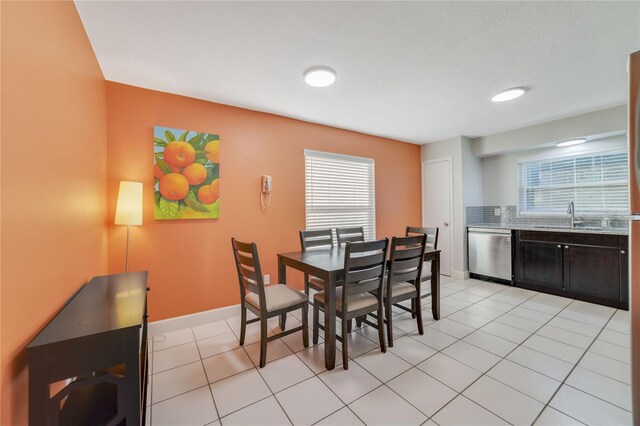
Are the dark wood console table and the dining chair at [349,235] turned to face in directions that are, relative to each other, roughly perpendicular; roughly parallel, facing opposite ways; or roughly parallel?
roughly perpendicular

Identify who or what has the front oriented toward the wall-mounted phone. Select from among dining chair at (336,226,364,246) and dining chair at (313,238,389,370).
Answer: dining chair at (313,238,389,370)

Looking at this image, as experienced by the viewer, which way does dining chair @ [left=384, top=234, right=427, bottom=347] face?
facing away from the viewer and to the left of the viewer

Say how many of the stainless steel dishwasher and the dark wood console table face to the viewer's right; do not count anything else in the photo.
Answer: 1

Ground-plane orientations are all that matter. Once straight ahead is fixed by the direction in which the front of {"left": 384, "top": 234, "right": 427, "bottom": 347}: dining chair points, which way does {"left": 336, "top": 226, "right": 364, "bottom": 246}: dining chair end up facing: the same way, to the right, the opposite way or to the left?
the opposite way

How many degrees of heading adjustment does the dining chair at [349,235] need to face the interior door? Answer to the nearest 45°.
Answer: approximately 90° to its left

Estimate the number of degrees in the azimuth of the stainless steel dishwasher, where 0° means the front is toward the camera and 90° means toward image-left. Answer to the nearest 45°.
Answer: approximately 45°

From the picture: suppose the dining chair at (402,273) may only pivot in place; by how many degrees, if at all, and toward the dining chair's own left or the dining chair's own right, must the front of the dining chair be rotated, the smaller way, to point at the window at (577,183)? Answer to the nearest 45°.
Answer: approximately 90° to the dining chair's own right

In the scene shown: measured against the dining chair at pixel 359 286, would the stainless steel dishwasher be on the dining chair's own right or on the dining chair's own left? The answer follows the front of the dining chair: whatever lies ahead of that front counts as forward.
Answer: on the dining chair's own right

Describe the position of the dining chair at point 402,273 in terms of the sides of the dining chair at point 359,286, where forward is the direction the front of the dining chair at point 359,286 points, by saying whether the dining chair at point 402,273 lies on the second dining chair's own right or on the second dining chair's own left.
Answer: on the second dining chair's own right

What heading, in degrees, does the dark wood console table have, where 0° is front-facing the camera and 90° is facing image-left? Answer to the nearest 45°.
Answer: approximately 270°

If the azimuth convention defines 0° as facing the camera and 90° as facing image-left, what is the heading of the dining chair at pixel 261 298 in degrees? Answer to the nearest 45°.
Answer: approximately 225°

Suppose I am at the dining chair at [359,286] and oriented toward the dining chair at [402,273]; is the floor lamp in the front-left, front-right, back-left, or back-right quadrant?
back-left
